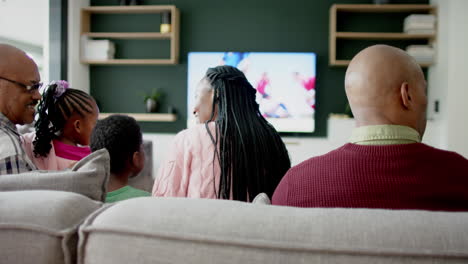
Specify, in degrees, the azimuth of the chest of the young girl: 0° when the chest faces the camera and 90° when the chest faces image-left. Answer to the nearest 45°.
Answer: approximately 225°

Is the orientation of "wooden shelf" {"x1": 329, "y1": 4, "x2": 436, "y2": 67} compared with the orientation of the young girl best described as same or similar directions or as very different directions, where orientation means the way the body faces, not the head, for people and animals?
very different directions

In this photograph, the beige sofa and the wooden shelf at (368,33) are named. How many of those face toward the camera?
1

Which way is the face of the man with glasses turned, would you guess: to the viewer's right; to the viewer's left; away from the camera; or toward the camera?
to the viewer's right

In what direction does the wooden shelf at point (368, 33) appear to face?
toward the camera

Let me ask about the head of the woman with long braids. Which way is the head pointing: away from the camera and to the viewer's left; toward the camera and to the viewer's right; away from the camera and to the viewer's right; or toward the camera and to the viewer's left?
away from the camera and to the viewer's left

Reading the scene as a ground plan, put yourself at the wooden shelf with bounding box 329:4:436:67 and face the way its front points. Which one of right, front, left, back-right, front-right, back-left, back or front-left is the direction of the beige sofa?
front

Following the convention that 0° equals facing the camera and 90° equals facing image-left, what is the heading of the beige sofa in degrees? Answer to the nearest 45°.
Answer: approximately 180°

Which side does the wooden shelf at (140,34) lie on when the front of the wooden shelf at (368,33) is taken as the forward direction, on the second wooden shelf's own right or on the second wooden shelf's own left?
on the second wooden shelf's own right

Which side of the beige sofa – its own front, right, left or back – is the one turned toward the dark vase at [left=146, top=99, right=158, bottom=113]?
front

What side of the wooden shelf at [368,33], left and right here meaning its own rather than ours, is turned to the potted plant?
right

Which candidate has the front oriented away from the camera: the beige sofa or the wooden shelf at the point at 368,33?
the beige sofa

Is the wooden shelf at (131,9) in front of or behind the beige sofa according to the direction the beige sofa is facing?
in front
